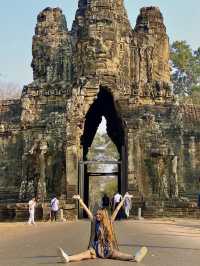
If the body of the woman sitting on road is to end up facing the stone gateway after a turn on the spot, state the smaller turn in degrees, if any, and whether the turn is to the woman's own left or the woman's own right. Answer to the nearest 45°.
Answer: approximately 180°

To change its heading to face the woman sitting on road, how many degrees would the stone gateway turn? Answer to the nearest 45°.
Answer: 0° — it already faces them

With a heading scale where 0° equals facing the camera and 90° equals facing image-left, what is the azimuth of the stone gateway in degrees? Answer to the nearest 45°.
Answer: approximately 0°

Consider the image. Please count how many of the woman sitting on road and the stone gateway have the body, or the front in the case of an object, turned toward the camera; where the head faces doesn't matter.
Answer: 2

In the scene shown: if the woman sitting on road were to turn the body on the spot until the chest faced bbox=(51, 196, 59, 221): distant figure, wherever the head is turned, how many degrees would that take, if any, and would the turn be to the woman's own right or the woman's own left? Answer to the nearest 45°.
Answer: approximately 180°
